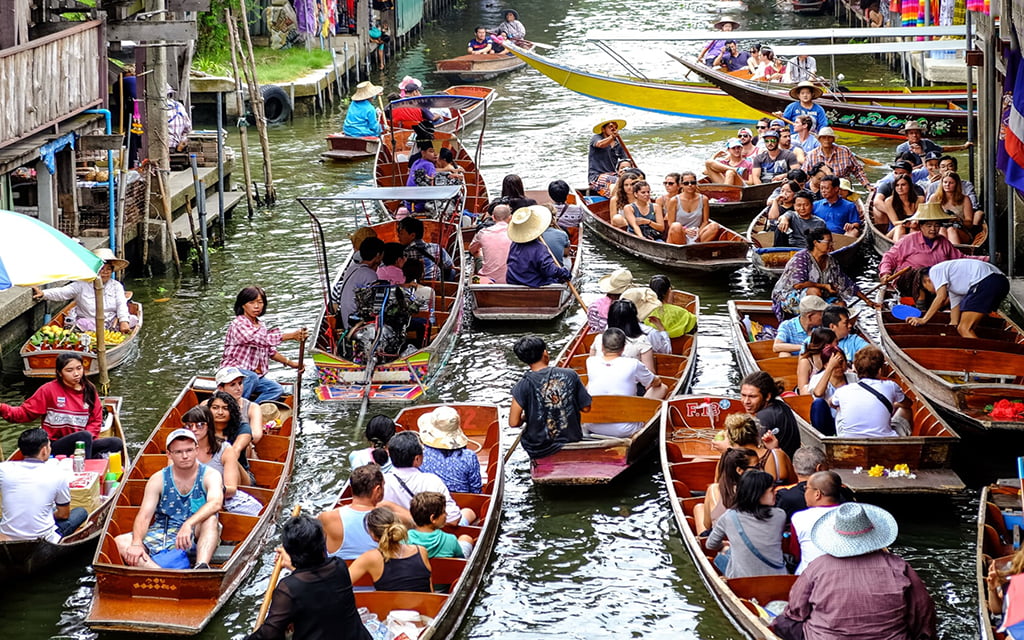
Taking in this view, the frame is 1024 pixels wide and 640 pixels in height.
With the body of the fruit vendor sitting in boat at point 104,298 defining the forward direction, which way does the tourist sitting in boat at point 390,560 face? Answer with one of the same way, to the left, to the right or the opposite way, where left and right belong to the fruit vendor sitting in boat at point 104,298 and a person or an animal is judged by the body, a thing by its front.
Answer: the opposite way

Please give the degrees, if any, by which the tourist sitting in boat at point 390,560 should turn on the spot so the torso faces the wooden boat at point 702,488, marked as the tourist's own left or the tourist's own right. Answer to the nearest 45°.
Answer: approximately 45° to the tourist's own right

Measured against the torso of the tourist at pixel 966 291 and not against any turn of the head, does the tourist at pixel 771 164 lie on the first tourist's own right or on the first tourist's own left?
on the first tourist's own right

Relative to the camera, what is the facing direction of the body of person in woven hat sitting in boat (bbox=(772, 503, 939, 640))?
away from the camera

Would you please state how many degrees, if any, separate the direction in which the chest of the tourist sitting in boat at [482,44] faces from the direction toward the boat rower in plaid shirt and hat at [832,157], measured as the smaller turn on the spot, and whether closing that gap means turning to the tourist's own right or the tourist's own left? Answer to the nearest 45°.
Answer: approximately 45° to the tourist's own left

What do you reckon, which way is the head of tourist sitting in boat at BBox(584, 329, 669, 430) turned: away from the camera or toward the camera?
away from the camera

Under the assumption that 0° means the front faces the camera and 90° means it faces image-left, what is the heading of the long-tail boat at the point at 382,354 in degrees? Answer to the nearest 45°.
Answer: approximately 180°

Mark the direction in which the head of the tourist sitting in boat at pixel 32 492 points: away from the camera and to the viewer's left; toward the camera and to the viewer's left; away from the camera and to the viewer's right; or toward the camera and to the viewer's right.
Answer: away from the camera and to the viewer's right

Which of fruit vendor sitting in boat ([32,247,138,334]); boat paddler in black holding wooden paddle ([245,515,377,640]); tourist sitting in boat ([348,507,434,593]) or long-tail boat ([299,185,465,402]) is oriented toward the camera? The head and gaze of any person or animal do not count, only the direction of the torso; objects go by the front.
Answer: fruit vendor sitting in boat ([32,247,138,334])

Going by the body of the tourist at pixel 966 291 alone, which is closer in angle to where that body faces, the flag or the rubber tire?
the rubber tire

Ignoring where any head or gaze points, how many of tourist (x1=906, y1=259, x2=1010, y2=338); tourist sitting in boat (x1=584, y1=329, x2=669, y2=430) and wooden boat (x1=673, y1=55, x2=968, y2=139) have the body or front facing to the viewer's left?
2

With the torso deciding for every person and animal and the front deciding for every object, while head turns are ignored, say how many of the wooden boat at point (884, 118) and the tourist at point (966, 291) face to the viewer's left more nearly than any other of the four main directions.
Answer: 2
